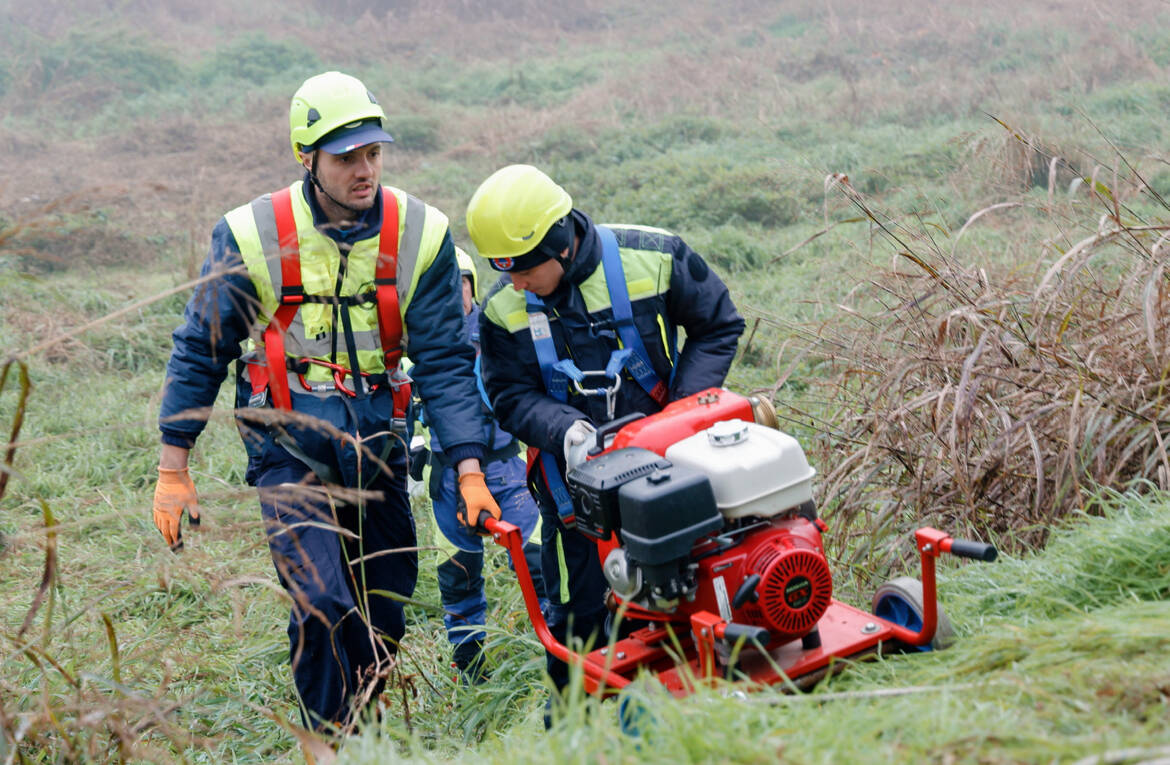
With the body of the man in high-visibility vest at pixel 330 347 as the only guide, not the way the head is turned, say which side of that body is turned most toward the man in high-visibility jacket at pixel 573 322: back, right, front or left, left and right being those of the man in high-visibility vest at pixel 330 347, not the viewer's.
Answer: left

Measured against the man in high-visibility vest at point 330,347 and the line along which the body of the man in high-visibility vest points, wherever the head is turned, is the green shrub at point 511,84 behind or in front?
behind

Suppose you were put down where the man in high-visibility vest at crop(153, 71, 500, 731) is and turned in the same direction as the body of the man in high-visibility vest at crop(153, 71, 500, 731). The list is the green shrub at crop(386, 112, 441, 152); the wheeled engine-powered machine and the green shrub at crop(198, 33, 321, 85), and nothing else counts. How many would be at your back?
2

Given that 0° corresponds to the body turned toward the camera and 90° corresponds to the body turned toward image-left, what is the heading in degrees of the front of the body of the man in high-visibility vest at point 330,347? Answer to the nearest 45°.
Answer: approximately 0°

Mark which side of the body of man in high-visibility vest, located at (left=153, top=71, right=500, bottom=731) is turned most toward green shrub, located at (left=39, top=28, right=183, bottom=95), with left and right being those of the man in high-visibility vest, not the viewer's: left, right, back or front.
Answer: back

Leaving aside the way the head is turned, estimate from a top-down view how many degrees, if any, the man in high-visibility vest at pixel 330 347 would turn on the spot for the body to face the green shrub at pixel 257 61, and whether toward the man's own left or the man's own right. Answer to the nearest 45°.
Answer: approximately 180°

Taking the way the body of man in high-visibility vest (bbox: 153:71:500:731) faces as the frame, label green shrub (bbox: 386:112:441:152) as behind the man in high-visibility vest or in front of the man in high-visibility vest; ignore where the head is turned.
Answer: behind

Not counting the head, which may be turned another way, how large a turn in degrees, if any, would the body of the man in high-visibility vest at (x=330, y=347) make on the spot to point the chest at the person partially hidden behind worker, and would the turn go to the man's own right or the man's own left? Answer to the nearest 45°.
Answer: approximately 180°
